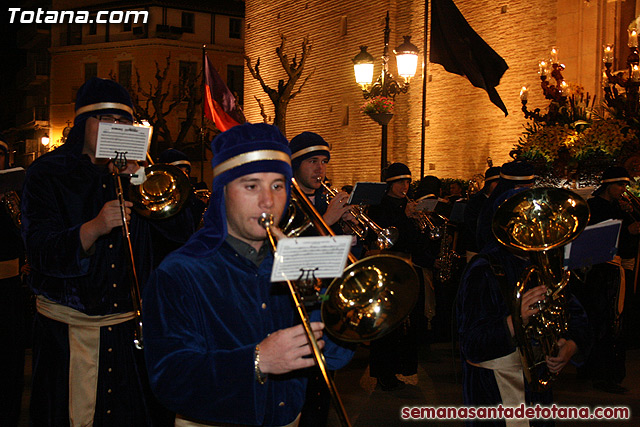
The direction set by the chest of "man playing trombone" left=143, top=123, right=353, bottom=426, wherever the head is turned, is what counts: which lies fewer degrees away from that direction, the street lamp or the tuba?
the tuba

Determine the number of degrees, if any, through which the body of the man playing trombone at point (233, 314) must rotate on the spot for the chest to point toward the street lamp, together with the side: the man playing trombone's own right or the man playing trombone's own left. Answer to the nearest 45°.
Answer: approximately 135° to the man playing trombone's own left

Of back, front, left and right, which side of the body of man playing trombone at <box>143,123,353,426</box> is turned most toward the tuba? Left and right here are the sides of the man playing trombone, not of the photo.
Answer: left

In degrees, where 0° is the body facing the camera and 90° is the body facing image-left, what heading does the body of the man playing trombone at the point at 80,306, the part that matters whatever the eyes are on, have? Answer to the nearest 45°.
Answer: approximately 315°

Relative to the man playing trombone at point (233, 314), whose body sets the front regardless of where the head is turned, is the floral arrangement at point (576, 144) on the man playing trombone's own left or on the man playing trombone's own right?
on the man playing trombone's own left

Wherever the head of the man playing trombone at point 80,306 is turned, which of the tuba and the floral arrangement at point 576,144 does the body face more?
the tuba

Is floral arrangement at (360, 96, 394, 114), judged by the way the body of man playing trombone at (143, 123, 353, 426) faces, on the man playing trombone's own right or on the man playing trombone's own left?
on the man playing trombone's own left

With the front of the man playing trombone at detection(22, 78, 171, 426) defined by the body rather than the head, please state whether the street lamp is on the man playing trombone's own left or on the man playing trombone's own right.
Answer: on the man playing trombone's own left

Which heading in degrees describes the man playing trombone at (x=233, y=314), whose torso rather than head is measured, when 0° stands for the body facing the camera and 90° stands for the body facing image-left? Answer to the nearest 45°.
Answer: approximately 315°

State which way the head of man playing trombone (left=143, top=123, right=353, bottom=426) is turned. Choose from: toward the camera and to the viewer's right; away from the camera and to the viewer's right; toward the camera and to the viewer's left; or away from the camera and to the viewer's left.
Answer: toward the camera and to the viewer's right
